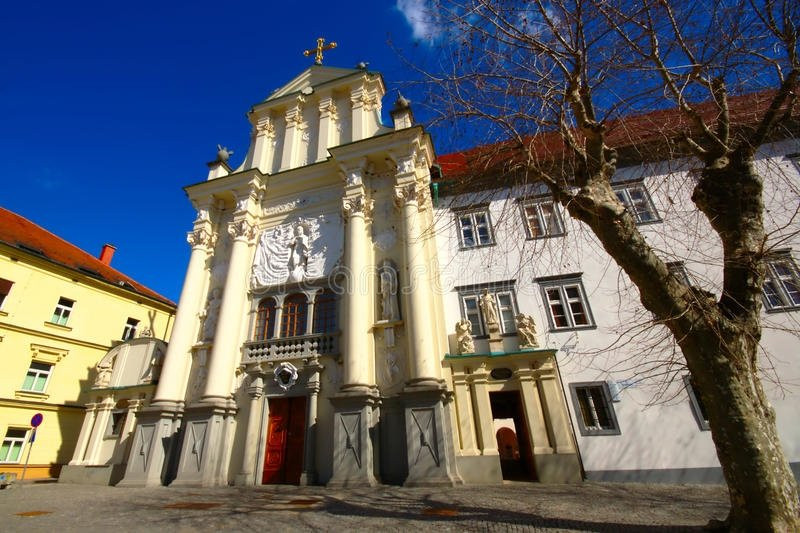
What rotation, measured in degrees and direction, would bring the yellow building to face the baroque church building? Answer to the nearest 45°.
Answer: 0° — it already faces it

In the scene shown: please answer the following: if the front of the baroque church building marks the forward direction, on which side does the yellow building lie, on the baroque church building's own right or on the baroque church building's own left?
on the baroque church building's own right

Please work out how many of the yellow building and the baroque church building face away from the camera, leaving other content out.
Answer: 0

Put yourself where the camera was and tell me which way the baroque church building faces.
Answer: facing the viewer and to the left of the viewer

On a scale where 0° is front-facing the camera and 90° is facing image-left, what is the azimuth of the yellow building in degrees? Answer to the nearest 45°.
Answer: approximately 315°
